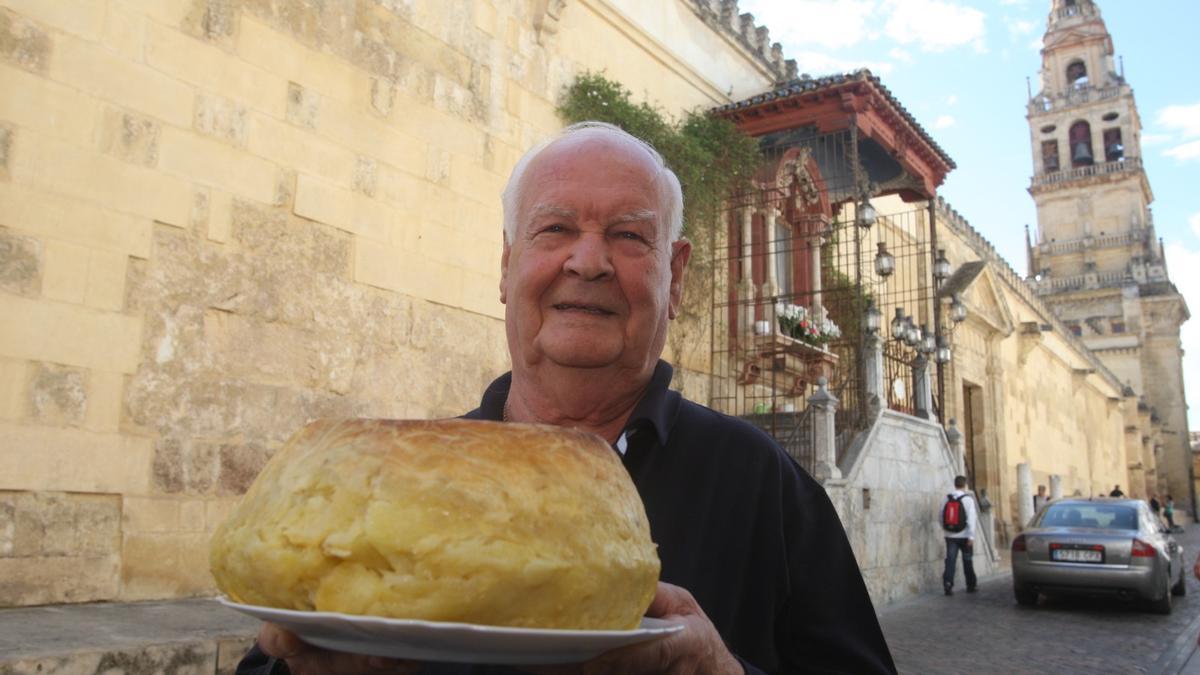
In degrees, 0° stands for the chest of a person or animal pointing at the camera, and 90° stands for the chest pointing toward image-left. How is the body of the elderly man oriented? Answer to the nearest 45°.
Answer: approximately 0°

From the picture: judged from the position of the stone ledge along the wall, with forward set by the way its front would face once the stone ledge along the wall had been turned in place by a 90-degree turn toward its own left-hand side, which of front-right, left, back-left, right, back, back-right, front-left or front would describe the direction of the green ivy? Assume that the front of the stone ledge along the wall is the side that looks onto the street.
front-left

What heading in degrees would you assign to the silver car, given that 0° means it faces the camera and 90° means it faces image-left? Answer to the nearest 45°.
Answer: approximately 180°

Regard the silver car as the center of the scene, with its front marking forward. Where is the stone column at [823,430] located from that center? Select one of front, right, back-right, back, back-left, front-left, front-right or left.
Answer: back-left

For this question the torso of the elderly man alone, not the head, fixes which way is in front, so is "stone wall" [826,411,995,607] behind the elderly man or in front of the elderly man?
behind

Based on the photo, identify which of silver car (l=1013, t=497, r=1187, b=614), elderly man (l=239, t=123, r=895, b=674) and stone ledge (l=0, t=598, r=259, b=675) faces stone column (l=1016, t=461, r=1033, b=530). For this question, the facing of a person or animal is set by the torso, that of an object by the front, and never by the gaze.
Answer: the silver car
